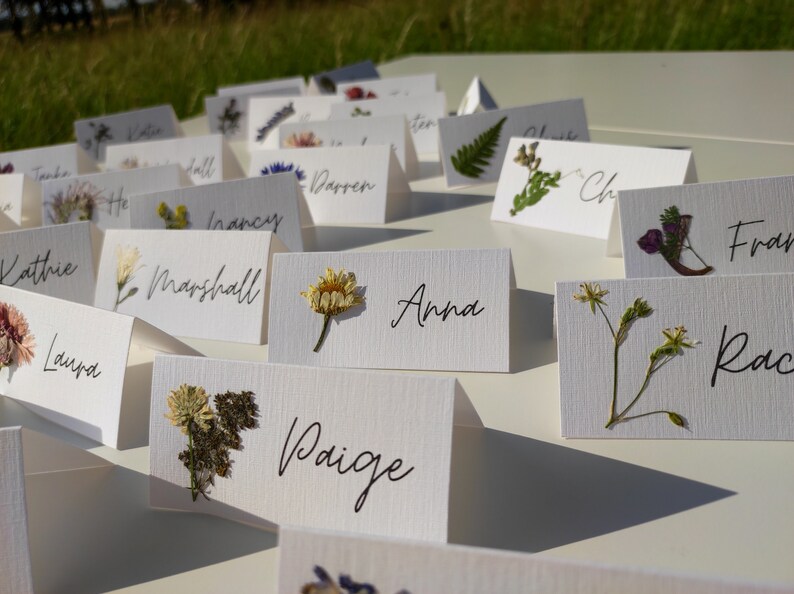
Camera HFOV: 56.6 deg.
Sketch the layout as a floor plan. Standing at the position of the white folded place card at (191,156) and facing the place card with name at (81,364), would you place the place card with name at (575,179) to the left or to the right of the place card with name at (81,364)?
left

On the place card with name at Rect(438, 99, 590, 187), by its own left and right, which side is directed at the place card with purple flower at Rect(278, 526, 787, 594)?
front

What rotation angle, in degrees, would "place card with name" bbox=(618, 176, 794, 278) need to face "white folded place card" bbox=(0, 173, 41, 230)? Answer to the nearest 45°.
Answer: approximately 90° to its right

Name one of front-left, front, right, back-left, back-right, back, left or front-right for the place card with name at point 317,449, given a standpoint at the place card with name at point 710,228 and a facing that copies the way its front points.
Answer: front-right

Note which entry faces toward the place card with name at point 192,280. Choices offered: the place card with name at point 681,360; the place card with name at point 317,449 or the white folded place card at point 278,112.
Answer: the white folded place card

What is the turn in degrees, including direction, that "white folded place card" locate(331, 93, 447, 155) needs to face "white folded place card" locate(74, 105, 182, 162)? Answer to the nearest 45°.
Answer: approximately 90° to its right

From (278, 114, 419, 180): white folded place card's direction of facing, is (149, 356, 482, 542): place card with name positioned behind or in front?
in front

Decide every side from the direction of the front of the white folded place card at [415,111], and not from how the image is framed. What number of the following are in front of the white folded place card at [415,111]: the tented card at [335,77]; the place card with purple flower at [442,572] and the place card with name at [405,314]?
2

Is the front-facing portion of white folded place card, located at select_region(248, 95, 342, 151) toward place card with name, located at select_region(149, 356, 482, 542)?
yes

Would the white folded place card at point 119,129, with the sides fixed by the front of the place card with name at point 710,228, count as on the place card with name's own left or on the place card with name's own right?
on the place card with name's own right
